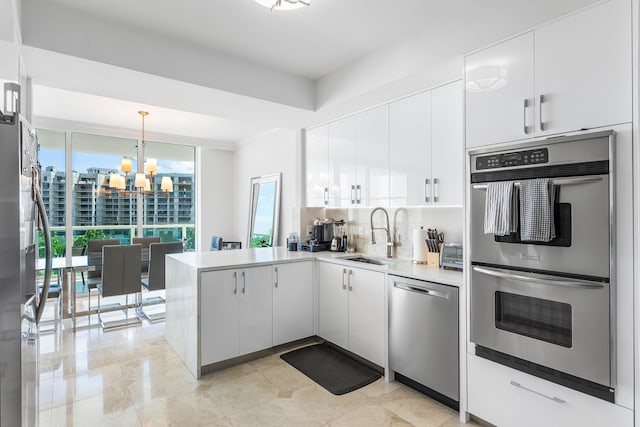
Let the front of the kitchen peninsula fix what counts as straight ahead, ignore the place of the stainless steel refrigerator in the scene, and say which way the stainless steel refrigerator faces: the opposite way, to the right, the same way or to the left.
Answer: to the left

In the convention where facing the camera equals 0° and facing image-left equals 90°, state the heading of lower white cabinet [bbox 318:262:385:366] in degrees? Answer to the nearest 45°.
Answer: approximately 45°

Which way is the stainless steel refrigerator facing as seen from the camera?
to the viewer's right

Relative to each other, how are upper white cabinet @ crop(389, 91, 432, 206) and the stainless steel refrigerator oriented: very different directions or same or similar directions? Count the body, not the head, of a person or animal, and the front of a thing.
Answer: very different directions

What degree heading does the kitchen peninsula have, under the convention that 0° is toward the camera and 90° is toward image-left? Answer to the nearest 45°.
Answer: approximately 315°

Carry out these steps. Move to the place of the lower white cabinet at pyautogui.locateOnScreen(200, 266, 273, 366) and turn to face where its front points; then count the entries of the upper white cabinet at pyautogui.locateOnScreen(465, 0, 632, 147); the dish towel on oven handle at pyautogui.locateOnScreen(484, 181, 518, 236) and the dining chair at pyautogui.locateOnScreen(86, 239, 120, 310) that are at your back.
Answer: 1

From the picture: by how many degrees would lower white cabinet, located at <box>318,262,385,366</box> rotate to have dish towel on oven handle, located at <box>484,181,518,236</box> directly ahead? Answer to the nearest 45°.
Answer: approximately 90° to its left
